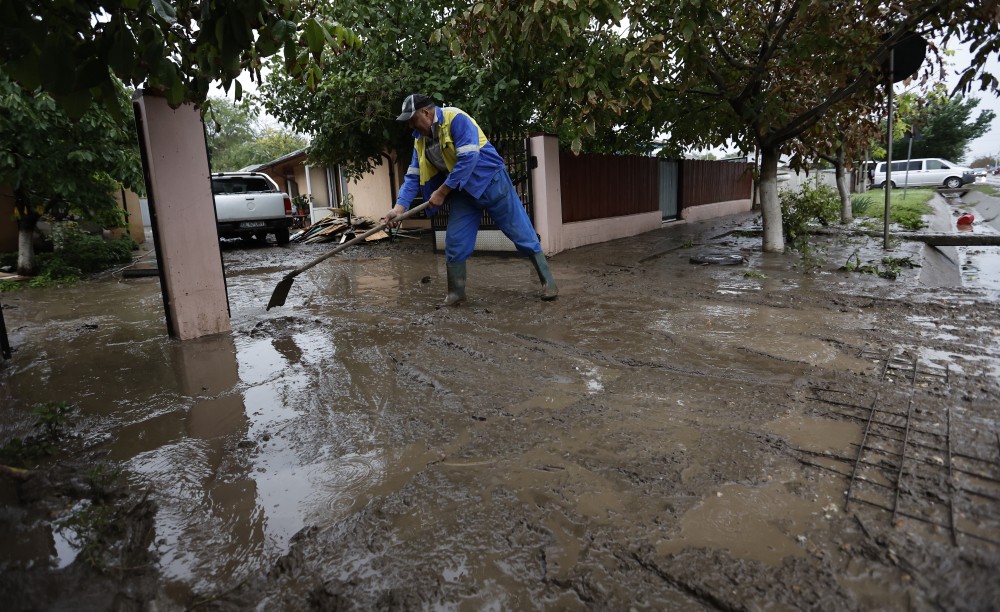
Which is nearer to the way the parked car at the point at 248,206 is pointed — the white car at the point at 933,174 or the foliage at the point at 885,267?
the white car

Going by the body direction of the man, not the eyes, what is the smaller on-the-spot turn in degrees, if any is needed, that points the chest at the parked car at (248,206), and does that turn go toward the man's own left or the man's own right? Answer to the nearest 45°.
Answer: approximately 90° to the man's own right

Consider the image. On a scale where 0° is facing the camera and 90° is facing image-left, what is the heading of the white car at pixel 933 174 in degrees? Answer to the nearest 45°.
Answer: approximately 270°

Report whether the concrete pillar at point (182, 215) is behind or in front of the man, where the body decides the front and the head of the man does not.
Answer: in front

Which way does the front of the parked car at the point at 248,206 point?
away from the camera

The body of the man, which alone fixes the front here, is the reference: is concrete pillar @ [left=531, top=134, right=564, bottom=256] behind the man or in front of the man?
behind

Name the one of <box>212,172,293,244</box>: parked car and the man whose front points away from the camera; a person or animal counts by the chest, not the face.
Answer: the parked car

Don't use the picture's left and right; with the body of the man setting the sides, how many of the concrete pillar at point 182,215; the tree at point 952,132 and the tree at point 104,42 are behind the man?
1

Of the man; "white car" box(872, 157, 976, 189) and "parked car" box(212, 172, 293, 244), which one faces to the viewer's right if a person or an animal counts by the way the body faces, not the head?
the white car

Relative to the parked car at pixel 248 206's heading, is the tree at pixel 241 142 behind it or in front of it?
in front

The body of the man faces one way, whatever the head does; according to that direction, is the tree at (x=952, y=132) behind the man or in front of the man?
behind
